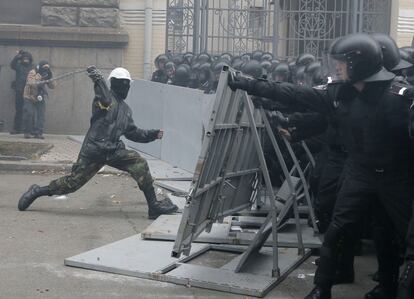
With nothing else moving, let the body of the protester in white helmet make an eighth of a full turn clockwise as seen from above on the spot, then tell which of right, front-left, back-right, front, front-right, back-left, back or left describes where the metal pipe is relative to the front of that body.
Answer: back

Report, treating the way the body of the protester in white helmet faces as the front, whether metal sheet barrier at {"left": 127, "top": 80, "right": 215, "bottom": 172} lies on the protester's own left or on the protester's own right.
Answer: on the protester's own left

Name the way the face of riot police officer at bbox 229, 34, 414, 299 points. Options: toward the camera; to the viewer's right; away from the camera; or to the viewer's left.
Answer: to the viewer's left
